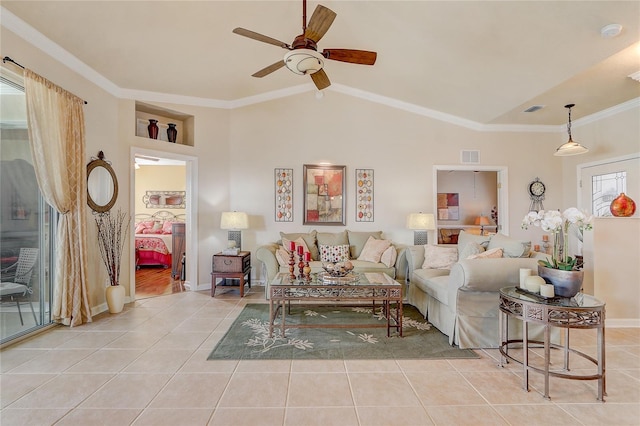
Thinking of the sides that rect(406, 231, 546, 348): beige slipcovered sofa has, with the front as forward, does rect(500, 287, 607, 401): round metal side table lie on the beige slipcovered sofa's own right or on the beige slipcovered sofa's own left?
on the beige slipcovered sofa's own left

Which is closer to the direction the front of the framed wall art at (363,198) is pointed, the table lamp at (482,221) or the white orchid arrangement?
the white orchid arrangement

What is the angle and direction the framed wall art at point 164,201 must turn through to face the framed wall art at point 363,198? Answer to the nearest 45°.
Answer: approximately 45° to its left

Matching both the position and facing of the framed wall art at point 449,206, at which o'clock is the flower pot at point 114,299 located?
The flower pot is roughly at 1 o'clock from the framed wall art.

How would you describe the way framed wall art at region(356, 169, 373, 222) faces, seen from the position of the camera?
facing the viewer

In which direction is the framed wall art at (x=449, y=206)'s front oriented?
toward the camera

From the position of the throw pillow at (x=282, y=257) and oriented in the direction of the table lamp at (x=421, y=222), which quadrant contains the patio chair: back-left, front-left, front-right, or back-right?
back-right

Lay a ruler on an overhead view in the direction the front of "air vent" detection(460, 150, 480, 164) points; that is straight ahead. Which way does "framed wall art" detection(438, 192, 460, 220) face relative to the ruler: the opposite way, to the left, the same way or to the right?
the same way

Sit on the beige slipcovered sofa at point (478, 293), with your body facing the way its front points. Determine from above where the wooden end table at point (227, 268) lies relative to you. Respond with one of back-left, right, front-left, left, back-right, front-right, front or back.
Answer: front-right

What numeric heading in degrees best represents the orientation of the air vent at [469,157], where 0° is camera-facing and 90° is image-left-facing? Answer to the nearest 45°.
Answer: approximately 0°

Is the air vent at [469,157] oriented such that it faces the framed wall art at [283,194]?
no

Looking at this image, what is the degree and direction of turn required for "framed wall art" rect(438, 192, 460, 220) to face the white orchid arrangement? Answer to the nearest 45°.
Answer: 0° — it already faces it

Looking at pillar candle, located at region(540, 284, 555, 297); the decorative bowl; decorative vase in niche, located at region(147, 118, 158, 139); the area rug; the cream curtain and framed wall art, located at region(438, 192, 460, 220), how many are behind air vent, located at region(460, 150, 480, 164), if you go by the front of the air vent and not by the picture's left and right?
1

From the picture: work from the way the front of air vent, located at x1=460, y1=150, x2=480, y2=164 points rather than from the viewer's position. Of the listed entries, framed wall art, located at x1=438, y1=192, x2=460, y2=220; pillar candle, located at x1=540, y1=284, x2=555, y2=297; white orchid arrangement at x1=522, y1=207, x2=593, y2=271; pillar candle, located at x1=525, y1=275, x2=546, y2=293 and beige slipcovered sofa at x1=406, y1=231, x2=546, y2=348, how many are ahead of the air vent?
4

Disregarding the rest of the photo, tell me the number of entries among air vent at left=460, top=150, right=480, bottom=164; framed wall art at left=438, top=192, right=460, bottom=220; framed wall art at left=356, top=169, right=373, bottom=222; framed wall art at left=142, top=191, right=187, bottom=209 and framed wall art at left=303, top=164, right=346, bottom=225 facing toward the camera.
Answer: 5

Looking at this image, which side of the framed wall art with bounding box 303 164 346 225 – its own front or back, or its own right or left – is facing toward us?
front
